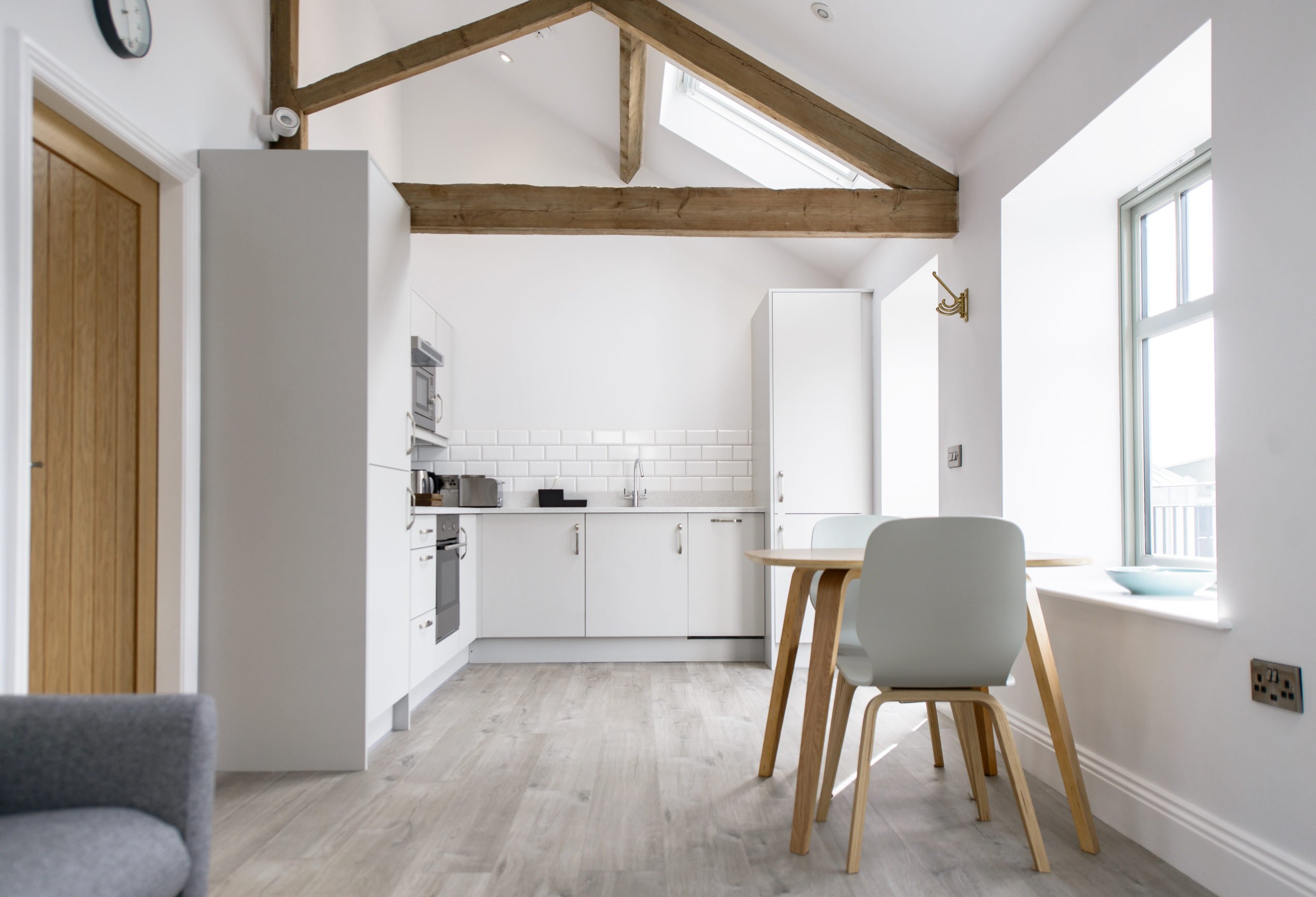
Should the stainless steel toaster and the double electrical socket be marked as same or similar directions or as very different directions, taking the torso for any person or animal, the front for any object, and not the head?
very different directions

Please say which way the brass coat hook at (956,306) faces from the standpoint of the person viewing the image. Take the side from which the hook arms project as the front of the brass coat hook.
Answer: facing to the left of the viewer

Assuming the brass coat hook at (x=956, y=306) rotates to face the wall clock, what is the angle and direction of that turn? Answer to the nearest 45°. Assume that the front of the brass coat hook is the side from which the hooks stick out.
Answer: approximately 45° to its left

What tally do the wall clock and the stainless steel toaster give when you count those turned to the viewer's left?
0

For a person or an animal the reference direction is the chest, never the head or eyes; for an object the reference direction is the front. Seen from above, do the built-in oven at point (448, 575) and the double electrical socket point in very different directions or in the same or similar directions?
very different directions

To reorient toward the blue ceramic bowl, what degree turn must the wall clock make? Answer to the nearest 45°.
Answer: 0° — it already faces it

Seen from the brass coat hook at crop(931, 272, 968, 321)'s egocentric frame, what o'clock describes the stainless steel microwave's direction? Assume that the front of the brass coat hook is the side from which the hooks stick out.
The stainless steel microwave is roughly at 12 o'clock from the brass coat hook.

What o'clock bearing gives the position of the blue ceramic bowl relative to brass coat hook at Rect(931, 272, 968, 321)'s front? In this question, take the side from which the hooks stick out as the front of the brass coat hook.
The blue ceramic bowl is roughly at 8 o'clock from the brass coat hook.

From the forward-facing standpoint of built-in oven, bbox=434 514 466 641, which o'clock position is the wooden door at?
The wooden door is roughly at 4 o'clock from the built-in oven.

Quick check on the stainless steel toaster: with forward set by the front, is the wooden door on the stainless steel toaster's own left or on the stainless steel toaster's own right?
on the stainless steel toaster's own right

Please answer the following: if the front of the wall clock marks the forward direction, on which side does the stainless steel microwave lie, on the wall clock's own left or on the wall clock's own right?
on the wall clock's own left
